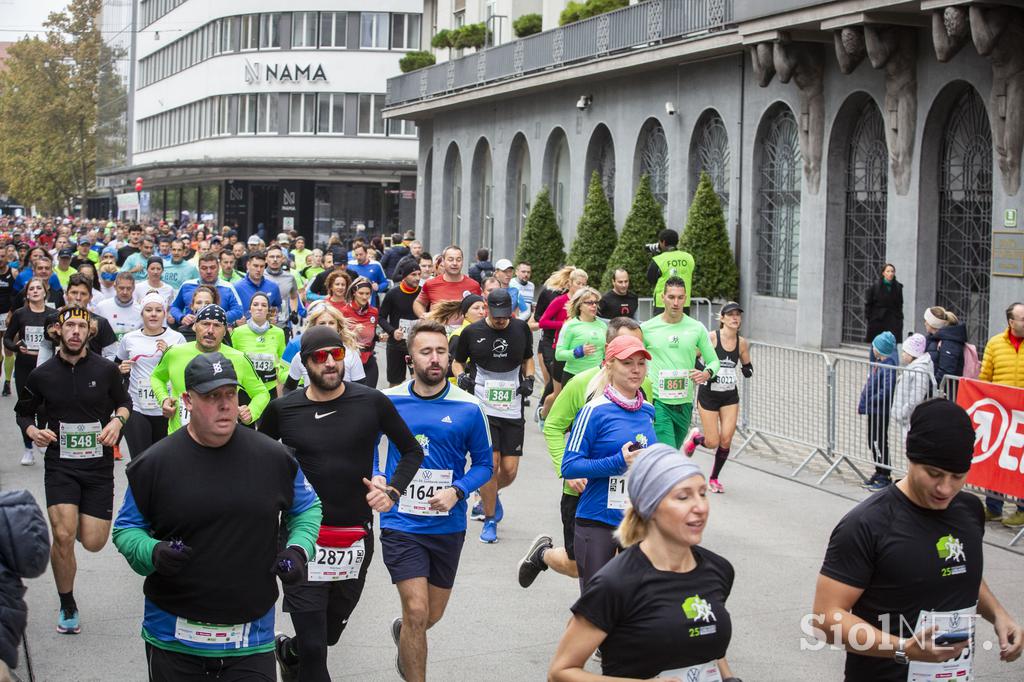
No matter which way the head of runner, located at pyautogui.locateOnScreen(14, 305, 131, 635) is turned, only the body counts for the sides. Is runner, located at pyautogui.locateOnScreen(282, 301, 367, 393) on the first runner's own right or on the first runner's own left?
on the first runner's own left

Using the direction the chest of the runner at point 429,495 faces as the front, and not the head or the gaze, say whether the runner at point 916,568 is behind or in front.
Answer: in front

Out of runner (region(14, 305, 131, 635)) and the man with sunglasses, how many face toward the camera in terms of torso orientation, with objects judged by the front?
2

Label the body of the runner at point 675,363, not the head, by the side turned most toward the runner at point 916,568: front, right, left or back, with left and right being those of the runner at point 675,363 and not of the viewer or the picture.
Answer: front

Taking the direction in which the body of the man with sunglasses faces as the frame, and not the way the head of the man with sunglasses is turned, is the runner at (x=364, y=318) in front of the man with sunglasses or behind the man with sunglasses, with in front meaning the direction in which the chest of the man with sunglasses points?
behind

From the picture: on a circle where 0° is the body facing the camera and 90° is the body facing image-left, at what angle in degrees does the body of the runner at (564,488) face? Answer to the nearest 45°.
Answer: approximately 315°

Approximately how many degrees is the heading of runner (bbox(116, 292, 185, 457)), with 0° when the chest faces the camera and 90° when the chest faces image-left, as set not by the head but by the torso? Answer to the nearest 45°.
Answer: approximately 0°
